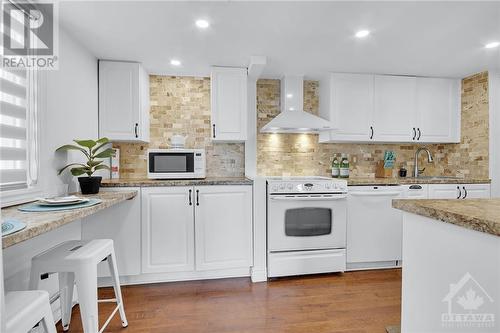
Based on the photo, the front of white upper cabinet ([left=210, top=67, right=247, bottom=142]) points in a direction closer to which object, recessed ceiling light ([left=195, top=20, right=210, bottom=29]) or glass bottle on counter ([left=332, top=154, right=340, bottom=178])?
the recessed ceiling light

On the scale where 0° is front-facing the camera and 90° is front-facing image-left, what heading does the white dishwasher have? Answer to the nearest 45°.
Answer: approximately 0°

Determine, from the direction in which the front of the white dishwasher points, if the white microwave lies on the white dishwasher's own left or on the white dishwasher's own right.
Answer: on the white dishwasher's own right

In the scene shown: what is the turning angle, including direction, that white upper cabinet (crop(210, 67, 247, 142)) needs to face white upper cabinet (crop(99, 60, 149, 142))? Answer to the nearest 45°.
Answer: approximately 90° to its right

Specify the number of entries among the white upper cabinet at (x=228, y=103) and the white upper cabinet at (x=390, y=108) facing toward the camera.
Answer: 2

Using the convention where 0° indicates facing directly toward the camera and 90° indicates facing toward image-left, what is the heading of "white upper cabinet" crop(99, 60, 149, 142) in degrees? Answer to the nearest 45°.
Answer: approximately 0°

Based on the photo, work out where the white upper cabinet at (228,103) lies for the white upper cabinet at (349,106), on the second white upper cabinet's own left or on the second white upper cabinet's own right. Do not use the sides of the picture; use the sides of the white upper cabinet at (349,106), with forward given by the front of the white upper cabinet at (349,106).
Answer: on the second white upper cabinet's own right
